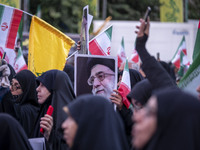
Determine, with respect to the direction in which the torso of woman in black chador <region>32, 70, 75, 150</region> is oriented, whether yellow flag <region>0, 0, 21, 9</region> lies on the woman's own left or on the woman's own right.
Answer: on the woman's own right

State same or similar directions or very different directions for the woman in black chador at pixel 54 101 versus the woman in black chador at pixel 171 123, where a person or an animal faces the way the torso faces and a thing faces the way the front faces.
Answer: same or similar directions

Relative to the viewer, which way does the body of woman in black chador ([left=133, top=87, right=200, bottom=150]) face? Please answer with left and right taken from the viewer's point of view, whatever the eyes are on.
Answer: facing to the left of the viewer

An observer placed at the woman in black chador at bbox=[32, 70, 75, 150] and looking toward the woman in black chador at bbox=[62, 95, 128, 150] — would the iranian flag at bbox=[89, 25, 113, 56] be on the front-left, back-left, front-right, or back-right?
back-left

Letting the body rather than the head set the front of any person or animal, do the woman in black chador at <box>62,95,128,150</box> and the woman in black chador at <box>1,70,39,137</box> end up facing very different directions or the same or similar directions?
same or similar directions

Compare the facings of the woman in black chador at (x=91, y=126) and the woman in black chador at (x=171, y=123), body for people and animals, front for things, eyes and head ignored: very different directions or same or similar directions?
same or similar directions

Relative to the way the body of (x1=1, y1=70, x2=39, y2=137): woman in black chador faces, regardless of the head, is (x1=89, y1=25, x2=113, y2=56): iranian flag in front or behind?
behind

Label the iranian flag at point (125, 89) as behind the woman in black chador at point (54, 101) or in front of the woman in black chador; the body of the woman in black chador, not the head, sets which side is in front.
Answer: behind
